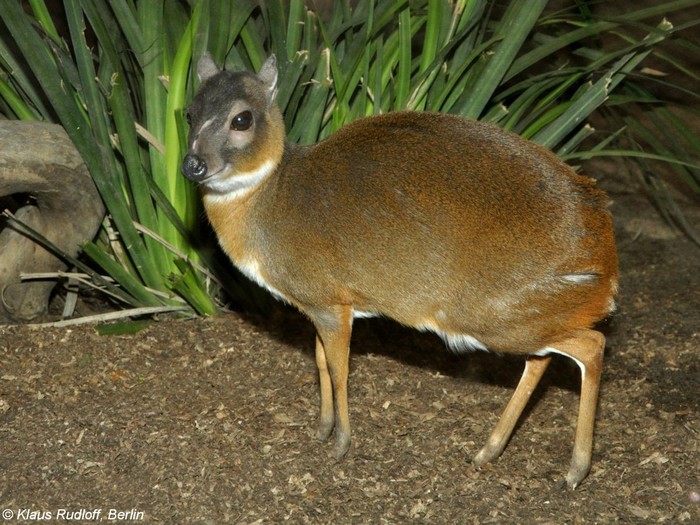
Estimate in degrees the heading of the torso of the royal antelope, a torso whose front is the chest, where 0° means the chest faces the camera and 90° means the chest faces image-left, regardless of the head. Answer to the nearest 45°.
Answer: approximately 90°

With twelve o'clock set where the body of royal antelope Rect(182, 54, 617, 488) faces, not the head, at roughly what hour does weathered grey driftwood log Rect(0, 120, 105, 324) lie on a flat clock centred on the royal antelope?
The weathered grey driftwood log is roughly at 1 o'clock from the royal antelope.
